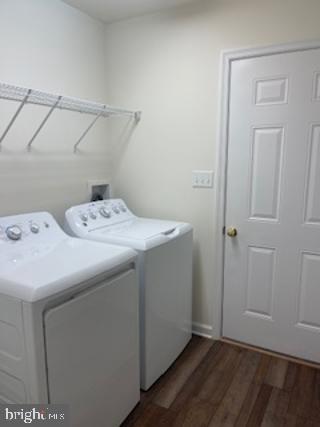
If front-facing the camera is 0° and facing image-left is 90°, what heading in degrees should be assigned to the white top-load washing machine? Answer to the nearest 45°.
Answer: approximately 315°

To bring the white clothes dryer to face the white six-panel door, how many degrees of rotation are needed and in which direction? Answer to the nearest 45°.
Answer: approximately 45° to its left

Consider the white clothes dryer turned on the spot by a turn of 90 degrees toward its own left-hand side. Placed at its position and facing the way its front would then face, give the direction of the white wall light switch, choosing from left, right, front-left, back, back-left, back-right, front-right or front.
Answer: front

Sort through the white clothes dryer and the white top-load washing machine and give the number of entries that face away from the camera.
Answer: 0
